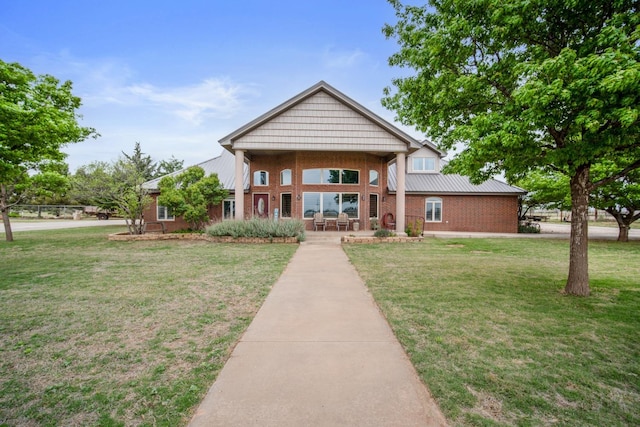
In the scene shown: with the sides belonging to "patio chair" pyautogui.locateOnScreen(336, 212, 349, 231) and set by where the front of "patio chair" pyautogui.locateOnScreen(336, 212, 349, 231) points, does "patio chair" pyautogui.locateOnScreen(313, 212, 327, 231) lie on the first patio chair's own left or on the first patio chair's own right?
on the first patio chair's own right

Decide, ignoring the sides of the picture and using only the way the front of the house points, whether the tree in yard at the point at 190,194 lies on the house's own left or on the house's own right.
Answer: on the house's own right

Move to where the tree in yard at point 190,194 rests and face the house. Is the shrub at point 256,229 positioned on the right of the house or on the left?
right

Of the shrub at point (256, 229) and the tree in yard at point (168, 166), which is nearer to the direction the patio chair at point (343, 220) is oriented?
the shrub

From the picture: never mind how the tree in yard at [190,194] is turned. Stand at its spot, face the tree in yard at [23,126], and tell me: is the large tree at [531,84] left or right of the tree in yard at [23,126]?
left

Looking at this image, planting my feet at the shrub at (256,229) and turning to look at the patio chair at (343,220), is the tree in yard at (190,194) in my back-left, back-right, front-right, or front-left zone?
back-left

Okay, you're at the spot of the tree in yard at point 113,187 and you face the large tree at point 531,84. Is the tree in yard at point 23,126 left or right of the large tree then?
right

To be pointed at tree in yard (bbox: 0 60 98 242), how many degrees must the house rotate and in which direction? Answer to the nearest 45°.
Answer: approximately 45° to its right

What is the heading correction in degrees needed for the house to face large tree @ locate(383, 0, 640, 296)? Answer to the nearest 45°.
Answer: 0° — it already faces it

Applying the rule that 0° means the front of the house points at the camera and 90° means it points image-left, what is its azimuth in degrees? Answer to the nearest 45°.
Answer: approximately 0°

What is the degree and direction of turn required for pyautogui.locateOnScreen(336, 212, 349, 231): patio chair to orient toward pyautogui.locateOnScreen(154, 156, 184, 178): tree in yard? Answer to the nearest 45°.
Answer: approximately 135° to its right

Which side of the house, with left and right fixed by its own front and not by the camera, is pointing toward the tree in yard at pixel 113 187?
right
